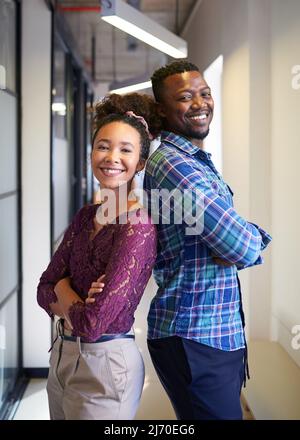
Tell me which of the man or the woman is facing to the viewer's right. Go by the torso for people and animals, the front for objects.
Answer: the man

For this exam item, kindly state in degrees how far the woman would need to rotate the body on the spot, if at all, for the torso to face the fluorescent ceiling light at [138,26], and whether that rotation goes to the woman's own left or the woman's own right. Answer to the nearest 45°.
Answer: approximately 135° to the woman's own right

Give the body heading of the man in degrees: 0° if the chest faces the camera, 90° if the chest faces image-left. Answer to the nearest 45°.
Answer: approximately 270°

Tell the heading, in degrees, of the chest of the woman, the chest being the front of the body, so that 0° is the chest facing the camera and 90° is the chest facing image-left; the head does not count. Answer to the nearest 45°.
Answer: approximately 45°

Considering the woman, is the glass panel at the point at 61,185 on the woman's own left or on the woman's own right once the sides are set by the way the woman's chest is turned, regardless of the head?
on the woman's own right
